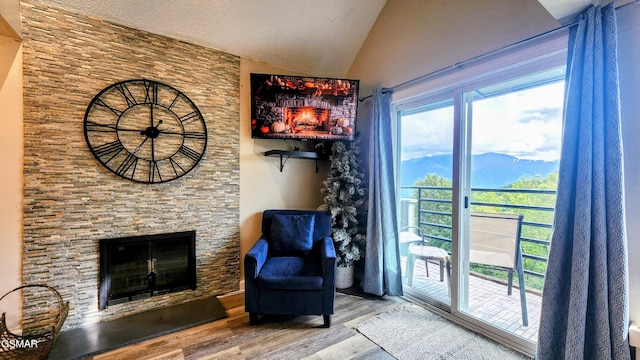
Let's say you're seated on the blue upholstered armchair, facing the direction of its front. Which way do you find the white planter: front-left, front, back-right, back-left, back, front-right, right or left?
back-left

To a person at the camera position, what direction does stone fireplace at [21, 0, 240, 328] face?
facing the viewer and to the right of the viewer

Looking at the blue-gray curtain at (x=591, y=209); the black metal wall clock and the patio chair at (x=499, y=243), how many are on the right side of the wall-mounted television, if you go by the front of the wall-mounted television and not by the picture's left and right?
1

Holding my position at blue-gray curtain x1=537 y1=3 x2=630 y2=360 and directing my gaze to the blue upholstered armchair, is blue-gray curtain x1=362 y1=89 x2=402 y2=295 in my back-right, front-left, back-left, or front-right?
front-right

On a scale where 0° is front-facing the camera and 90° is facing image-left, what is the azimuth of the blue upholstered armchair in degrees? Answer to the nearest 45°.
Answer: approximately 0°

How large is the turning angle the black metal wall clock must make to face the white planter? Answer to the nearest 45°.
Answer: approximately 45° to its left

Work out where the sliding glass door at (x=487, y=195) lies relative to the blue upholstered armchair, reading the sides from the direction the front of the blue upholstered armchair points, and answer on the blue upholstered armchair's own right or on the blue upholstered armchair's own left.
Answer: on the blue upholstered armchair's own left

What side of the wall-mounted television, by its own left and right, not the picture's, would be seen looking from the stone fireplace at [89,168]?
right

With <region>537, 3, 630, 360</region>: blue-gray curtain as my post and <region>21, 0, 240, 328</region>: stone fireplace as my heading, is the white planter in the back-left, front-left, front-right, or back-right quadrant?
front-right

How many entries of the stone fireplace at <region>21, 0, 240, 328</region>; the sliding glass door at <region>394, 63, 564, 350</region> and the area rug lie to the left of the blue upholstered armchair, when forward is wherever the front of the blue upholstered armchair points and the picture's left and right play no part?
2

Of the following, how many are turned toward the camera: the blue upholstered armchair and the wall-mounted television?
2
